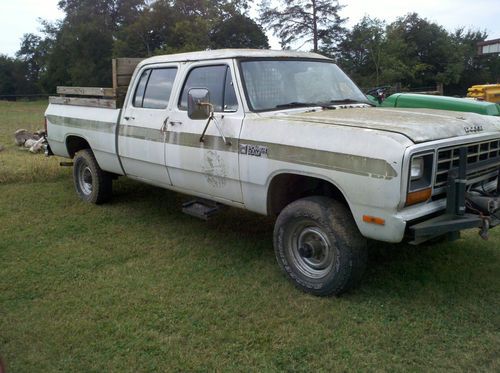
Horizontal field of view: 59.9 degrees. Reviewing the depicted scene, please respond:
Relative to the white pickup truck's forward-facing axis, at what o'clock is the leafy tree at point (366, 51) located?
The leafy tree is roughly at 8 o'clock from the white pickup truck.

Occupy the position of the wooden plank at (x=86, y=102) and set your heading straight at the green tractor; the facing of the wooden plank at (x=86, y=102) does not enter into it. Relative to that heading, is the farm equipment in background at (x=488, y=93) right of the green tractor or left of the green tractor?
left

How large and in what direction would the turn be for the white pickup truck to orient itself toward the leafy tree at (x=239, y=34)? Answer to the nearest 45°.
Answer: approximately 135° to its left

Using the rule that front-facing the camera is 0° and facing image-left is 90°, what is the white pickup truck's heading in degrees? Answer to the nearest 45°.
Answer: approximately 315°

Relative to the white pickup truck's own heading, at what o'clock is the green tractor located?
The green tractor is roughly at 9 o'clock from the white pickup truck.
